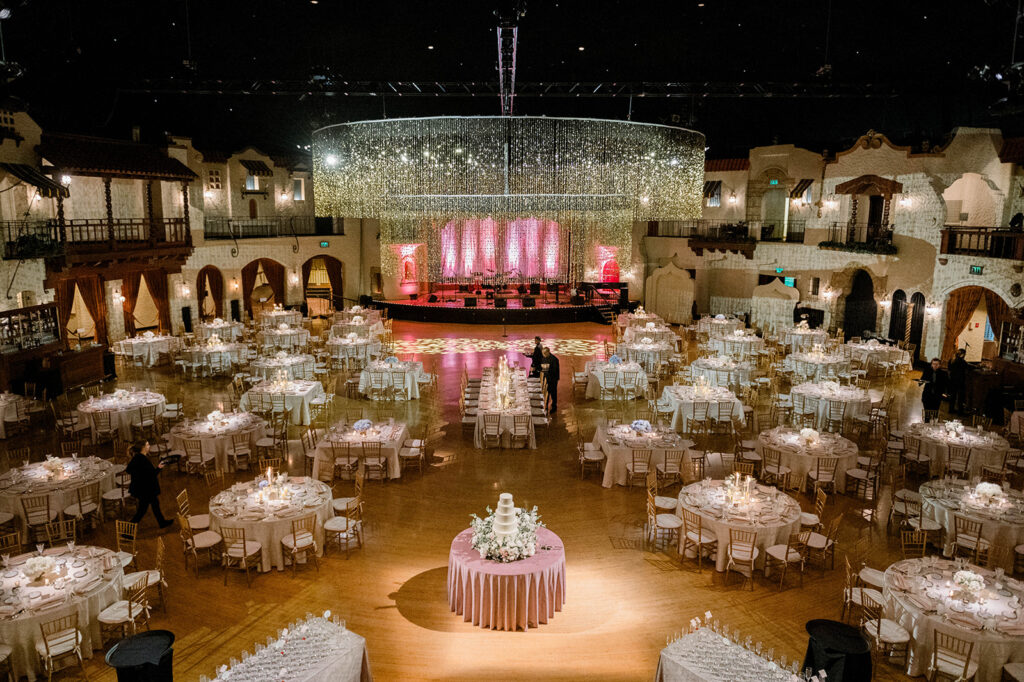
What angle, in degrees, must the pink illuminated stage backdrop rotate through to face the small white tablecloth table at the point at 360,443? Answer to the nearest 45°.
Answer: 0° — it already faces it

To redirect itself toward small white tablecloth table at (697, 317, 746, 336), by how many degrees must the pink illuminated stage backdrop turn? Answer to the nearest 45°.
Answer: approximately 45° to its left

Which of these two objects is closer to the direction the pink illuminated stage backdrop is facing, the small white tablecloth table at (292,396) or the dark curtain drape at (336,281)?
the small white tablecloth table

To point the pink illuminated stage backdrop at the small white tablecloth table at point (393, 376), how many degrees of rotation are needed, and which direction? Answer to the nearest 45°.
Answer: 0° — it already faces it

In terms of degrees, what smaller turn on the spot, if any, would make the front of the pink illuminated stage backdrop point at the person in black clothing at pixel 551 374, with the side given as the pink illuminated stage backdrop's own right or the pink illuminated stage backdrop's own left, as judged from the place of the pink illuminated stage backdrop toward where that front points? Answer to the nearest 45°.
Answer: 0° — it already faces them

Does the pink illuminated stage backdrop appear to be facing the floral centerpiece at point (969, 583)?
yes

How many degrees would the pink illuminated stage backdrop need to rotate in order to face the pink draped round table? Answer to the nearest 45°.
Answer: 0° — it already faces it

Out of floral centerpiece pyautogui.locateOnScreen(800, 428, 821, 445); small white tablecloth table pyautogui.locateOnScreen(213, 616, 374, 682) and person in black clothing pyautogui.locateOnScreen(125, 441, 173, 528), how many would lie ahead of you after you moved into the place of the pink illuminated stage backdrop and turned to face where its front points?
3

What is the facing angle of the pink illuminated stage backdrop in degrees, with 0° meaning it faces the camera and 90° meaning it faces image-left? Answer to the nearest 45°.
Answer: approximately 0°

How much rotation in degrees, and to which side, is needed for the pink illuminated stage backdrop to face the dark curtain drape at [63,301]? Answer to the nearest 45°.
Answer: approximately 45° to its right

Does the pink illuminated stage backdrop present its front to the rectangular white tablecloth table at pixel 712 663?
yes
